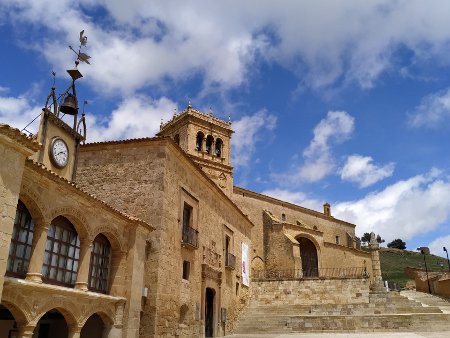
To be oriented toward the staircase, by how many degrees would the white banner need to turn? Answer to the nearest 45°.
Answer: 0° — it already faces it

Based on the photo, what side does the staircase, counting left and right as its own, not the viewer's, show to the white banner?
right

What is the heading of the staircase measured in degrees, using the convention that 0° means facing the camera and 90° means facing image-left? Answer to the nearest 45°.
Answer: approximately 0°

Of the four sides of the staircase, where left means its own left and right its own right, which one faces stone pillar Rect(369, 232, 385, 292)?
back

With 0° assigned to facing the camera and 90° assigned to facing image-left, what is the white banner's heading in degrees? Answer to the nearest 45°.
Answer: approximately 315°

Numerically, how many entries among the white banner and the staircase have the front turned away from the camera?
0

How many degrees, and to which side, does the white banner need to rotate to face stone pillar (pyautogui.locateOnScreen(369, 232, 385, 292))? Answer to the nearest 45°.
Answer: approximately 45° to its left

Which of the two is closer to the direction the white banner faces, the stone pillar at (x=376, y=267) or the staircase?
the staircase
